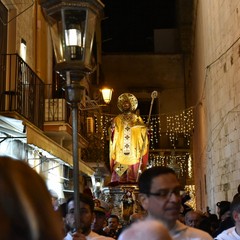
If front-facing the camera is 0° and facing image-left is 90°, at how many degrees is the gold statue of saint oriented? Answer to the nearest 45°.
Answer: approximately 0°

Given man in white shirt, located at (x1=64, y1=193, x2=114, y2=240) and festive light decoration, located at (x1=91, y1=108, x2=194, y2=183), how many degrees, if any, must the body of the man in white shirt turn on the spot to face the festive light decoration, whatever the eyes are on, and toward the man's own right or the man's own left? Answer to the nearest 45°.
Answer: approximately 180°

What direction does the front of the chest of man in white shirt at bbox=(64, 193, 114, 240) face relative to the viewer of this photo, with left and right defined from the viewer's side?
facing the viewer

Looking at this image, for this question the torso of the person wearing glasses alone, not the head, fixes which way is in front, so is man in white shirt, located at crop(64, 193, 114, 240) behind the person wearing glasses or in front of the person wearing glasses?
behind

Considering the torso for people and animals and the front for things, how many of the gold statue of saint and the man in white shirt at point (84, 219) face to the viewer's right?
0

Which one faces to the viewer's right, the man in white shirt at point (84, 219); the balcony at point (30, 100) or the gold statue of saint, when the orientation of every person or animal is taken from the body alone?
the balcony

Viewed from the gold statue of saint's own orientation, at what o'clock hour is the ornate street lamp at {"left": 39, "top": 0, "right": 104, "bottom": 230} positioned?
The ornate street lamp is roughly at 12 o'clock from the gold statue of saint.

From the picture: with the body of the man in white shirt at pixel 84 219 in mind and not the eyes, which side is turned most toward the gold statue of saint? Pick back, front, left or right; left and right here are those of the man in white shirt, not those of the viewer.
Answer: back

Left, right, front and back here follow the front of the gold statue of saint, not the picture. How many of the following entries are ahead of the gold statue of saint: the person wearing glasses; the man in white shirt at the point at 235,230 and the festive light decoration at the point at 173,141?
2

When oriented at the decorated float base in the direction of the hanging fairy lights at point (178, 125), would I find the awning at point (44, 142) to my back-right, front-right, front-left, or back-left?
back-left

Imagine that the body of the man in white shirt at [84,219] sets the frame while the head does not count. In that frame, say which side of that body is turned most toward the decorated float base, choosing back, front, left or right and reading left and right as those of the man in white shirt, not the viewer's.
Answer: back

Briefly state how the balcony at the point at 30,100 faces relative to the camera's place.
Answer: facing to the right of the viewer
